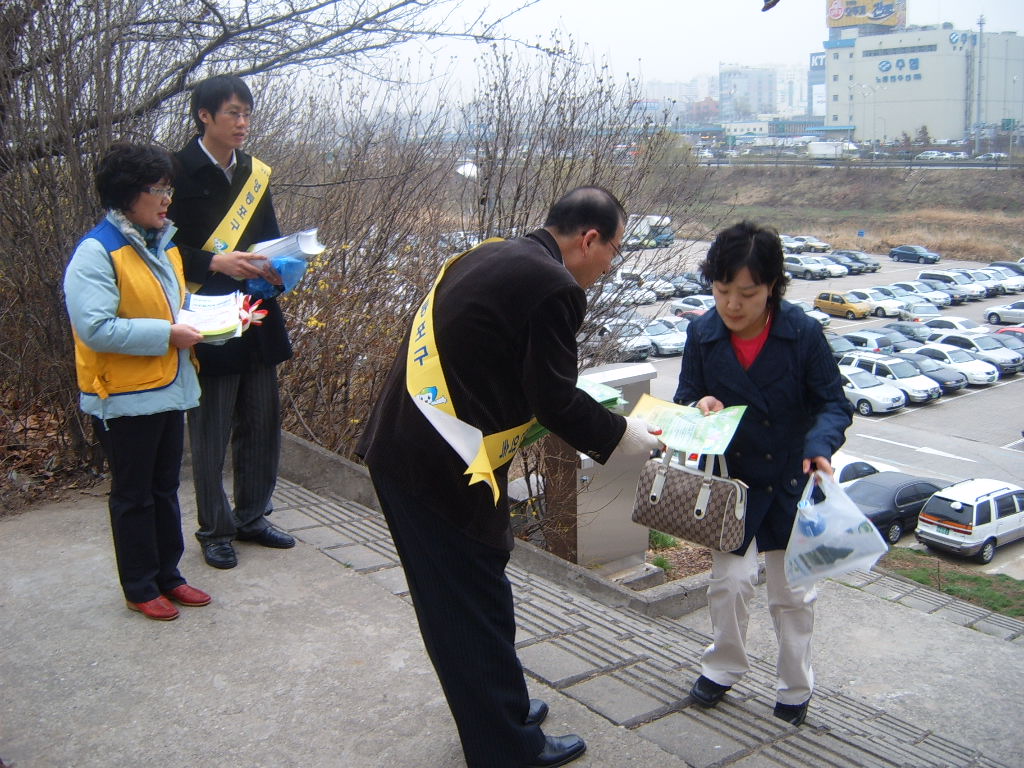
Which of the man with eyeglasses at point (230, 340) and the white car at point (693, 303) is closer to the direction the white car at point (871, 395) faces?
the man with eyeglasses

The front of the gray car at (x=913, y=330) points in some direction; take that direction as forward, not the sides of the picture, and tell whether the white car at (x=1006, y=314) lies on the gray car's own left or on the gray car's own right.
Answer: on the gray car's own left

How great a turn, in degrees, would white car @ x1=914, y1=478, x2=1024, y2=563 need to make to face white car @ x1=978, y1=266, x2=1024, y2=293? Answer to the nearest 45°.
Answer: approximately 45° to its left

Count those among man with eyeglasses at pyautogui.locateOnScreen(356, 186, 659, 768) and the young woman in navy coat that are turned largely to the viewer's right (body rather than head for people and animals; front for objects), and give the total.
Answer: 1

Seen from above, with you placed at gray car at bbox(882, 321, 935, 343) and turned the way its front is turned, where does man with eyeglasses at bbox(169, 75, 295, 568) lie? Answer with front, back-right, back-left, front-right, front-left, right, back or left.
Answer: front-right

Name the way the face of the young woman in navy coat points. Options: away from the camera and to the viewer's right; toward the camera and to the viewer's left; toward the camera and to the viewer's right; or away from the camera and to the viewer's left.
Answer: toward the camera and to the viewer's left

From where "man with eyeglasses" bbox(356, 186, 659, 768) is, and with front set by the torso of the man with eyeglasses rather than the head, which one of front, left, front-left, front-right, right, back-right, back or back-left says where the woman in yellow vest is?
back-left

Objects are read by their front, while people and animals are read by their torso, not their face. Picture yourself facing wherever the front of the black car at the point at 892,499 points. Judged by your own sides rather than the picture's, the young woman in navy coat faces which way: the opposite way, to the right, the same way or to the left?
the opposite way

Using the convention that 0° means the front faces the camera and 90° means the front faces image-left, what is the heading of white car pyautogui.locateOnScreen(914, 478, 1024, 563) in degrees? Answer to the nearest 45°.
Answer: approximately 225°
